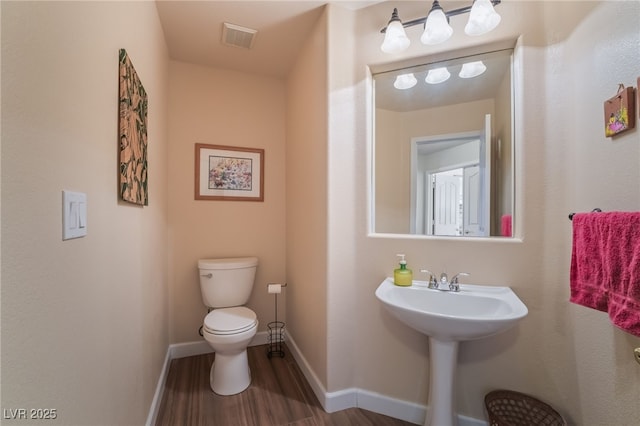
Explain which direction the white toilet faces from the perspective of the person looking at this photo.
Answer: facing the viewer

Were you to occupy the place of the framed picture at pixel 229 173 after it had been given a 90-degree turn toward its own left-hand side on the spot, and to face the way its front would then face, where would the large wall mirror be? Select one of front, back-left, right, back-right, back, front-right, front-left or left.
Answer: front-right

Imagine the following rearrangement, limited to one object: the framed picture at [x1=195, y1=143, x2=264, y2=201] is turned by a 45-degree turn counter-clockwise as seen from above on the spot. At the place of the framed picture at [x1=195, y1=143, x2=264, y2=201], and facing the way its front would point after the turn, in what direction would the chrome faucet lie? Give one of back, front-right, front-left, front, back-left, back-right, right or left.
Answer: front

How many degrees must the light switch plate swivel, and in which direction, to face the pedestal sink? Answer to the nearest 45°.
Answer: approximately 45° to its left

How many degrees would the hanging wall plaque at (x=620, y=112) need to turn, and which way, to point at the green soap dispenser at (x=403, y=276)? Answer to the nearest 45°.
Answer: approximately 45° to its right

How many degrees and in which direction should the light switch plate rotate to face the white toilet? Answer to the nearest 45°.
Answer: approximately 90° to its left

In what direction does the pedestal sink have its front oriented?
toward the camera

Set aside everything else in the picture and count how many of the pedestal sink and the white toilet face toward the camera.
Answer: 2
